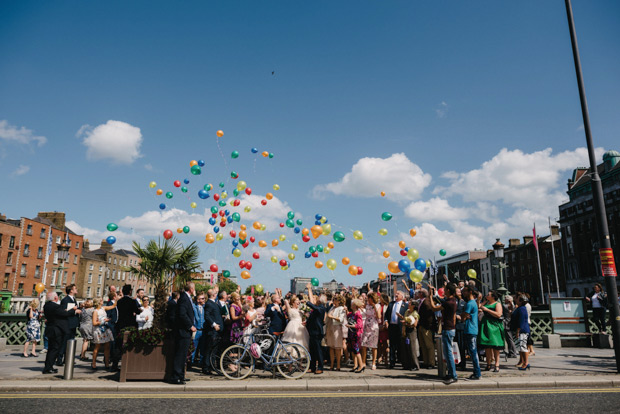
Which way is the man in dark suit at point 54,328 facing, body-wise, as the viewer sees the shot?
to the viewer's right

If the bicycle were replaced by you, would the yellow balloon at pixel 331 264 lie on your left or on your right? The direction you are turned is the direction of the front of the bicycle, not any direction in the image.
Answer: on your right

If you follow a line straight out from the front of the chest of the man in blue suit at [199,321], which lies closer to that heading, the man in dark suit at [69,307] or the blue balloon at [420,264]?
the blue balloon

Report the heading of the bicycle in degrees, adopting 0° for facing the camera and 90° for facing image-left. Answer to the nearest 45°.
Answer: approximately 90°

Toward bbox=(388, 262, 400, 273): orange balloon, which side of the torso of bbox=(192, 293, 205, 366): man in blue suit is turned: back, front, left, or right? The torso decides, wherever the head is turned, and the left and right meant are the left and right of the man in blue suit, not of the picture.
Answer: left

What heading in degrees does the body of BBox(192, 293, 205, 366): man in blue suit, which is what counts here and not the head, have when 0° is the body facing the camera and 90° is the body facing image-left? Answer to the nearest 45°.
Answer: approximately 315°

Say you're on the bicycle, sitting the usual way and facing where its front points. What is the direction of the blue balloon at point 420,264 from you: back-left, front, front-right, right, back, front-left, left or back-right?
back-right

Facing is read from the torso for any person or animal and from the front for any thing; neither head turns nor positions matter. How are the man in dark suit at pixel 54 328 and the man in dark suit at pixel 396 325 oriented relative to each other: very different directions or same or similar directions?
very different directions

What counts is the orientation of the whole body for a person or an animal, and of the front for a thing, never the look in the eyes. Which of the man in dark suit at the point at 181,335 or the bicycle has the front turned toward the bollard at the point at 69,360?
the bicycle
